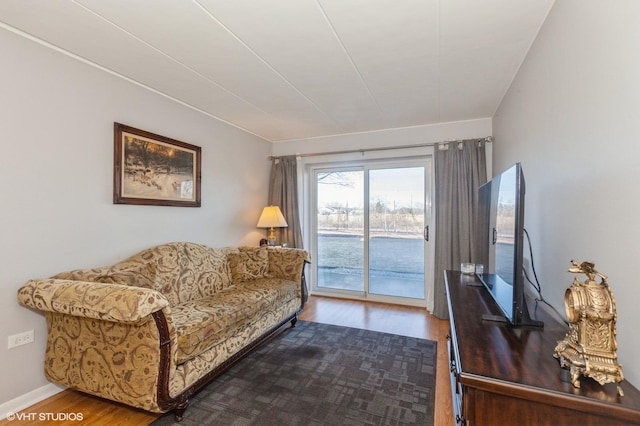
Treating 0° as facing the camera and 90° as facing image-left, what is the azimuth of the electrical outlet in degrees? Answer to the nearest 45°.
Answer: approximately 315°

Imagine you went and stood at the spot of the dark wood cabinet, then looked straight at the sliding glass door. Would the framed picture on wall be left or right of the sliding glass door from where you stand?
left

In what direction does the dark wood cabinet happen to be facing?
to the viewer's left

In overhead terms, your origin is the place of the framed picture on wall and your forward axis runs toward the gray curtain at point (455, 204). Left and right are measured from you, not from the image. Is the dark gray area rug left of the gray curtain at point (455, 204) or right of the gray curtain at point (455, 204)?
right

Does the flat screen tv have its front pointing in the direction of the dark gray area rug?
yes

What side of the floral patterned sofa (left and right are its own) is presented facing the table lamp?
left

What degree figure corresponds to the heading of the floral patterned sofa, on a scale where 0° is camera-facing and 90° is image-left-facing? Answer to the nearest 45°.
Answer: approximately 315°

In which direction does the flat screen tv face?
to the viewer's left

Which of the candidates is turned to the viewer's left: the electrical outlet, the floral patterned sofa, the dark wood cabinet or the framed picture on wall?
the dark wood cabinet

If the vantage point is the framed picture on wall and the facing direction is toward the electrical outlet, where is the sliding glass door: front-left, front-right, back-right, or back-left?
back-left

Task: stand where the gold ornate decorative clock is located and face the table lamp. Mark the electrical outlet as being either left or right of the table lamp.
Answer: left
